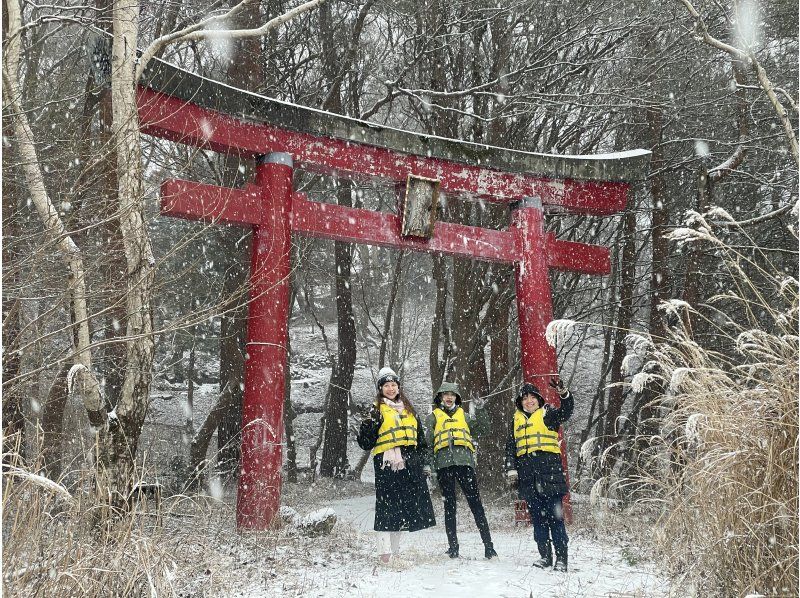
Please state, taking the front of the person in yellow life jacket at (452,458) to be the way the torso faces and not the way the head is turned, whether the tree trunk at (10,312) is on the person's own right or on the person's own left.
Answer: on the person's own right

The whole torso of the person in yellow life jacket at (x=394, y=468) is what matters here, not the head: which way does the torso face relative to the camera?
toward the camera

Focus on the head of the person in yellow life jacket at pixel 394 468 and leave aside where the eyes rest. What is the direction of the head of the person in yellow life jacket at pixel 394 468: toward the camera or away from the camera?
toward the camera

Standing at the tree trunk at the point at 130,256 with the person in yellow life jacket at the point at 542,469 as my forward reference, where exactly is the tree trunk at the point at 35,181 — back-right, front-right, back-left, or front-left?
back-right

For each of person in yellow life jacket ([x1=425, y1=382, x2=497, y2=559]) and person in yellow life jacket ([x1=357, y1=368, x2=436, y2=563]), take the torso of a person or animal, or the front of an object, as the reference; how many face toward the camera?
2

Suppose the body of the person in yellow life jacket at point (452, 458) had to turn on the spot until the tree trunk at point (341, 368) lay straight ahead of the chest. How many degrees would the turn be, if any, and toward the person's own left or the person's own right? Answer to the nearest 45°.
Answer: approximately 180°

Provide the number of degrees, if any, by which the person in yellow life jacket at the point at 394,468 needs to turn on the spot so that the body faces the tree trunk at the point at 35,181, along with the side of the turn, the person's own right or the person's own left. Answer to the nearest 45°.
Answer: approximately 45° to the person's own right

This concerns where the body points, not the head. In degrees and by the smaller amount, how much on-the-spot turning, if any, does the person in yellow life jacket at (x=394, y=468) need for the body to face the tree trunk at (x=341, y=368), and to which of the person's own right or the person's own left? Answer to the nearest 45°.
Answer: approximately 180°

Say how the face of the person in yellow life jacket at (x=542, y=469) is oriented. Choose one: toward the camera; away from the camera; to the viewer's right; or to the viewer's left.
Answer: toward the camera

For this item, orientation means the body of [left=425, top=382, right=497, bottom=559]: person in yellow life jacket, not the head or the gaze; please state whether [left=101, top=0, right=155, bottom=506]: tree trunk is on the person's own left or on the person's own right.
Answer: on the person's own right

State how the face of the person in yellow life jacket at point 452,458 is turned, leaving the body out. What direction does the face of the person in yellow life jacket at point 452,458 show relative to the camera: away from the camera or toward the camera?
toward the camera

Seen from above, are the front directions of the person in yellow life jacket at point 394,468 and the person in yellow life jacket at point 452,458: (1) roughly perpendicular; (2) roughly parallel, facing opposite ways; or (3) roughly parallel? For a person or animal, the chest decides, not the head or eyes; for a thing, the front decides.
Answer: roughly parallel
